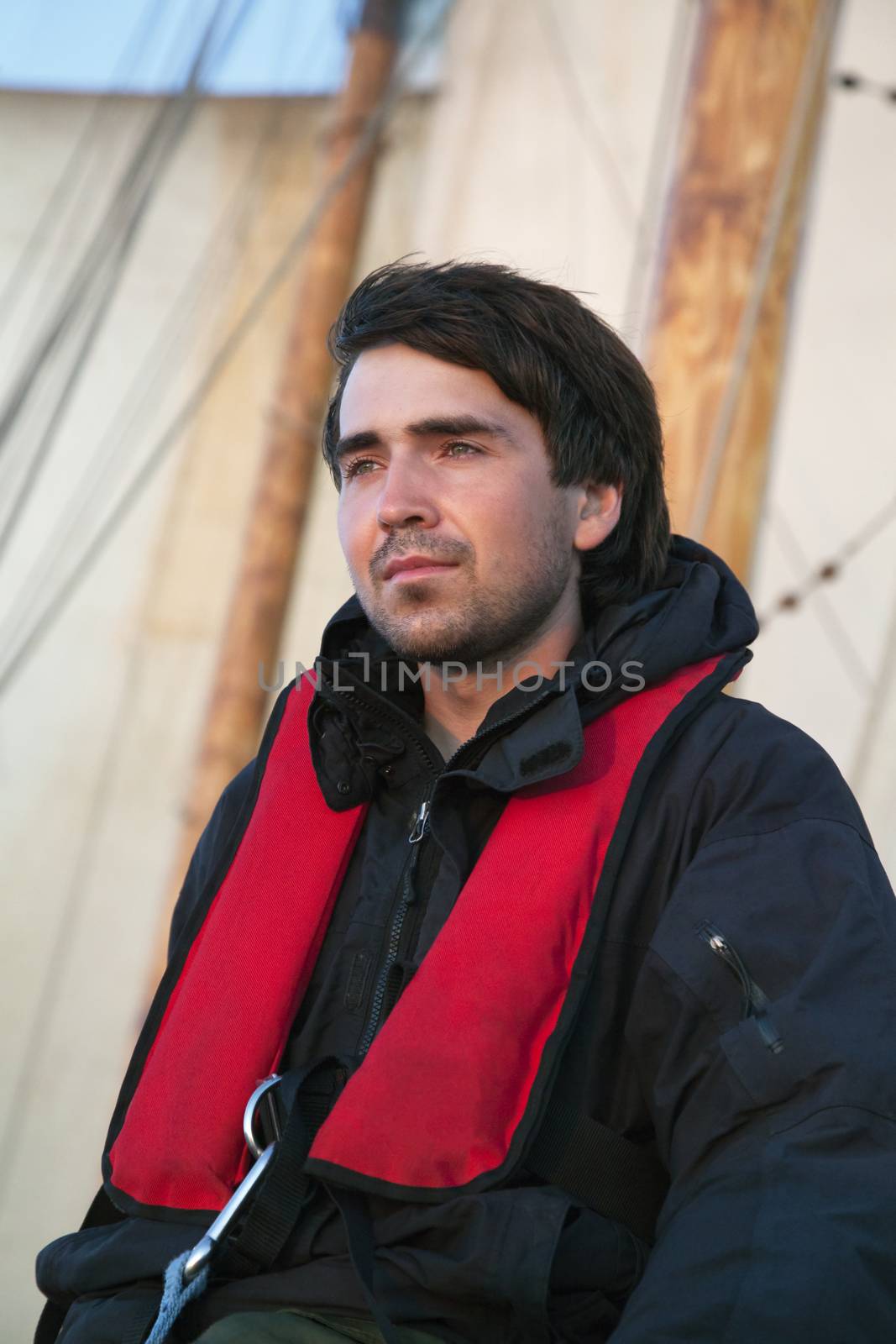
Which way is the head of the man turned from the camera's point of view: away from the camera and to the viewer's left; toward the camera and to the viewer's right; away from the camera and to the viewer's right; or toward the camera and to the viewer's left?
toward the camera and to the viewer's left

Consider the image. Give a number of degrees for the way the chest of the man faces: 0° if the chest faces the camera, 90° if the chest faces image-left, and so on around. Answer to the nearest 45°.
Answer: approximately 45°

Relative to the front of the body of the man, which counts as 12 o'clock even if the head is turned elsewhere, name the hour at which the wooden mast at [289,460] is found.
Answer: The wooden mast is roughly at 4 o'clock from the man.
